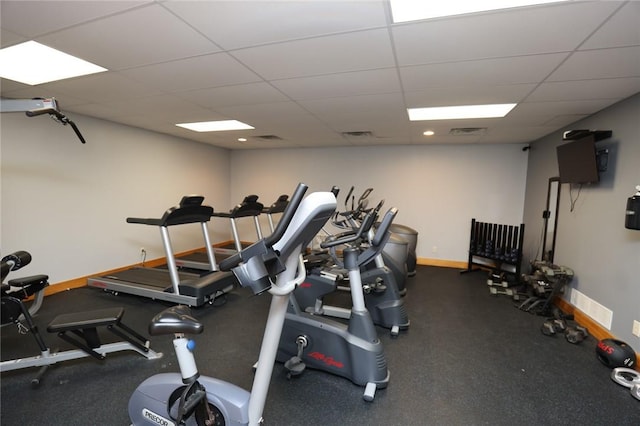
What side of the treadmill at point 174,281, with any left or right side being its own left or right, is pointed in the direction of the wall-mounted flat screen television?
front

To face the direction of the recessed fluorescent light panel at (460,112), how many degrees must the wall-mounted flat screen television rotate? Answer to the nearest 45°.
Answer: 0° — it already faces it

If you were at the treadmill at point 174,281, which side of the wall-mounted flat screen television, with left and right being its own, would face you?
front

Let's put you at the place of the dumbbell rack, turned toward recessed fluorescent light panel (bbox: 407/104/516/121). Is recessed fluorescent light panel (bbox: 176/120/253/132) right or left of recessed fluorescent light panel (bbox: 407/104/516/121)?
right

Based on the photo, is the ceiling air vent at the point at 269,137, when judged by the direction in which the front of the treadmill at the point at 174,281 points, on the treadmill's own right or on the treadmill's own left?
on the treadmill's own left
